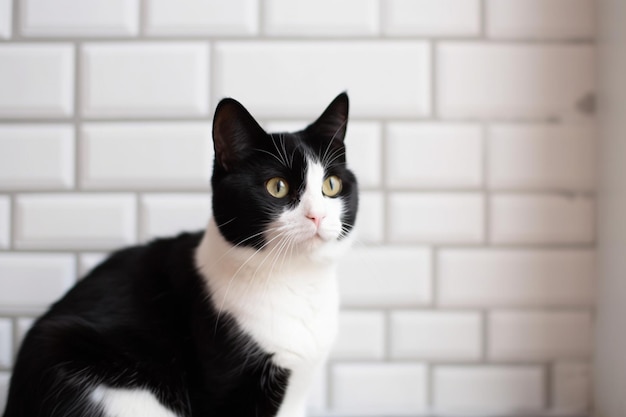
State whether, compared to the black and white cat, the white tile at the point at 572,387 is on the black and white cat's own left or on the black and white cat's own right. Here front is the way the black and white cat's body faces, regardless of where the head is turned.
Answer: on the black and white cat's own left

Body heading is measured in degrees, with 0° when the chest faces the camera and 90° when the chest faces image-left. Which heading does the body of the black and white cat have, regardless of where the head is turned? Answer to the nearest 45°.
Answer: approximately 315°
